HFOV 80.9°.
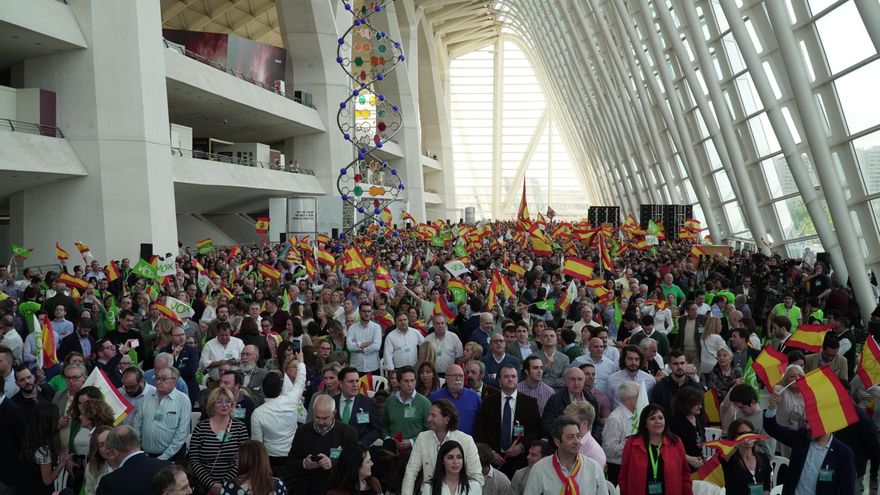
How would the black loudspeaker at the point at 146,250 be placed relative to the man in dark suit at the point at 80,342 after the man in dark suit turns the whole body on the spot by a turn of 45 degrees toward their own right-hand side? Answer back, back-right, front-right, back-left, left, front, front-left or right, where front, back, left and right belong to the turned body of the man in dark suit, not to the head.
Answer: back

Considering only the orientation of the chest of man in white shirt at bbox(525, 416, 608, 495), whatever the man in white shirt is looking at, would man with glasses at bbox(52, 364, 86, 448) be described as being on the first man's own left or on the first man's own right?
on the first man's own right

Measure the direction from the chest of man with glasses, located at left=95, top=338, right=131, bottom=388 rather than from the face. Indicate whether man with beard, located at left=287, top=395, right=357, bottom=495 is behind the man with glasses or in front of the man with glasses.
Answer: in front

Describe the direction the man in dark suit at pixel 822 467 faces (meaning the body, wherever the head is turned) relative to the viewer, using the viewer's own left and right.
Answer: facing the viewer and to the left of the viewer

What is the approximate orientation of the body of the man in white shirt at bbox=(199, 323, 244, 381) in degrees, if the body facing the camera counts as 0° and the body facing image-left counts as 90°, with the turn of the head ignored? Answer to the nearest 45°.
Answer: approximately 0°

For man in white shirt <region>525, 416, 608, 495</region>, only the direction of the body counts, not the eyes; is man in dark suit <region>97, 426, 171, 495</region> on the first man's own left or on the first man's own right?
on the first man's own right

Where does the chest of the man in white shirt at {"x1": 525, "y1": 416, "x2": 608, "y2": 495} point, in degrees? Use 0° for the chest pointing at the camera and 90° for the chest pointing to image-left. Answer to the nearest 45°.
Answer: approximately 0°
